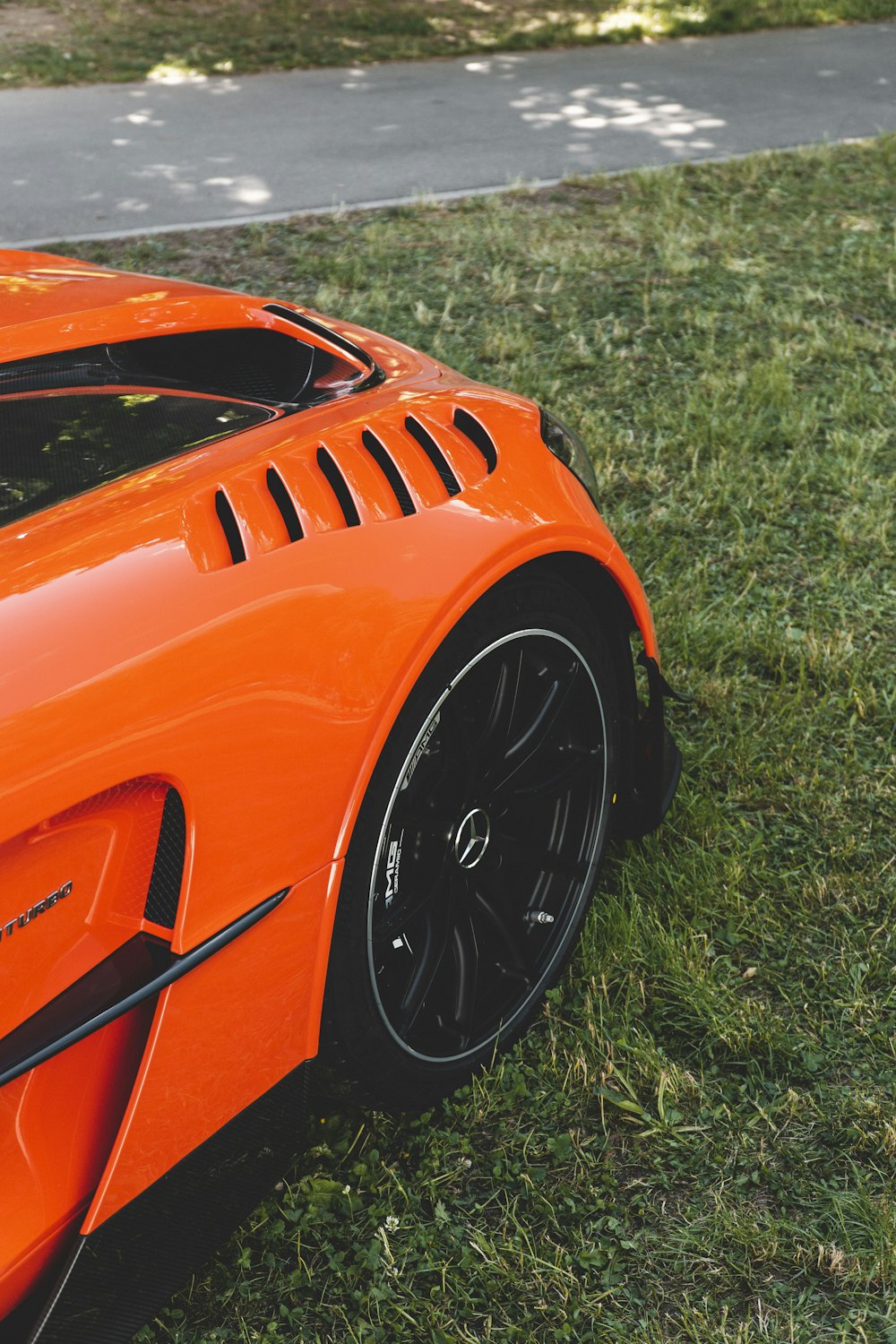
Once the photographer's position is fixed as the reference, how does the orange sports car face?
facing away from the viewer and to the right of the viewer
